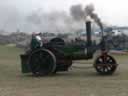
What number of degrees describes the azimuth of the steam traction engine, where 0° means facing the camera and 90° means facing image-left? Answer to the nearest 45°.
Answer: approximately 270°
